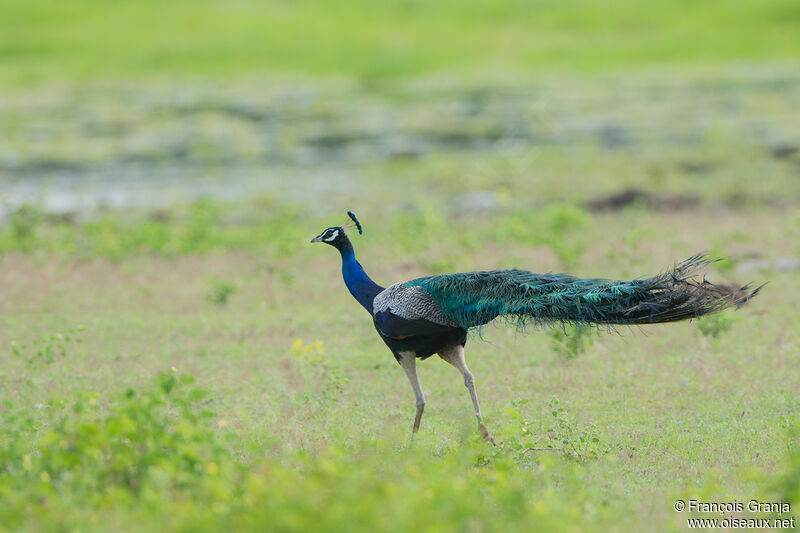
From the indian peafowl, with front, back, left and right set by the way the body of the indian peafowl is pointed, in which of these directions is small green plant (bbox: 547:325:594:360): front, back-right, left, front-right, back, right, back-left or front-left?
right

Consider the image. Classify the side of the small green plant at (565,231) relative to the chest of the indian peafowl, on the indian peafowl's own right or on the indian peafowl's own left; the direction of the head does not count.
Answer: on the indian peafowl's own right

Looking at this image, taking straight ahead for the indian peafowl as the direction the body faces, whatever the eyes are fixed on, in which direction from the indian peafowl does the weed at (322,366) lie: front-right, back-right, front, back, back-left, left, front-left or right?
front-right

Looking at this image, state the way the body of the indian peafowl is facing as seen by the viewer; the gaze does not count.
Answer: to the viewer's left

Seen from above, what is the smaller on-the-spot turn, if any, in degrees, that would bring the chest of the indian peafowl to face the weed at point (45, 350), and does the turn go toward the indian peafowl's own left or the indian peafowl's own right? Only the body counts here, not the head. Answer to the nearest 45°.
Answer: approximately 45° to the indian peafowl's own right
